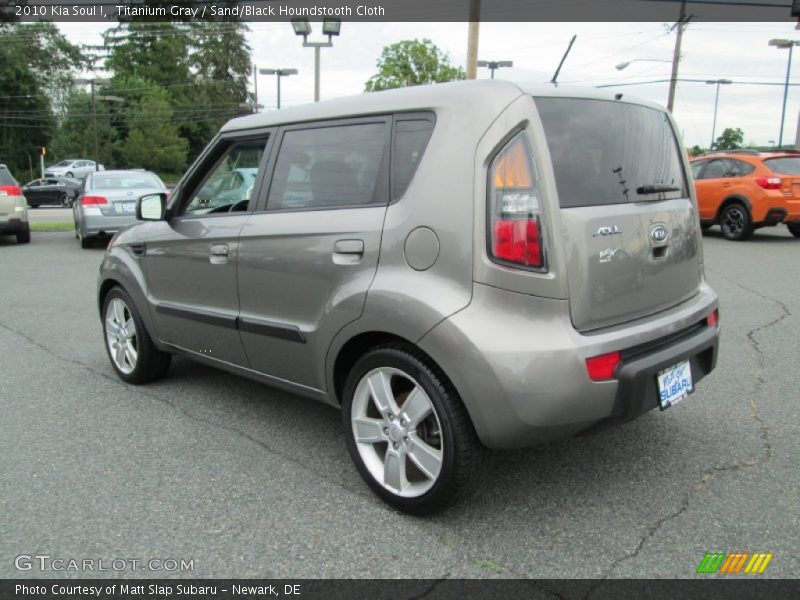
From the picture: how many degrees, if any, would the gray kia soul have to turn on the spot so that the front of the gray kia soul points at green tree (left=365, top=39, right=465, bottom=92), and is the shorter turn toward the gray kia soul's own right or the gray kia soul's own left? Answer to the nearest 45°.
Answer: approximately 45° to the gray kia soul's own right

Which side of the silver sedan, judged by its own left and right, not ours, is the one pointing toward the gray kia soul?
back

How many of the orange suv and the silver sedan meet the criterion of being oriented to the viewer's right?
0

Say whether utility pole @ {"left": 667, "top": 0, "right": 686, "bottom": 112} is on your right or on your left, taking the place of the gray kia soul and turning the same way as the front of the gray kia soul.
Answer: on your right

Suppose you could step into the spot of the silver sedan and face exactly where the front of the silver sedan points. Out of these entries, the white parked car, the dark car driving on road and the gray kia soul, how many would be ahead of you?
2

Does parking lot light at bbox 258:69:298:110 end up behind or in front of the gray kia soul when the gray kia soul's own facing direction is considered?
in front

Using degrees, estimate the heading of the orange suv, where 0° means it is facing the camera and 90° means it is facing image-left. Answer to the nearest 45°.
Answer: approximately 135°

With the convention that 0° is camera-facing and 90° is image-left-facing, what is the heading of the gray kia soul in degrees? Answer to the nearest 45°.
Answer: approximately 135°

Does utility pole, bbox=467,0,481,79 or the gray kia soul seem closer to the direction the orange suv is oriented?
the utility pole

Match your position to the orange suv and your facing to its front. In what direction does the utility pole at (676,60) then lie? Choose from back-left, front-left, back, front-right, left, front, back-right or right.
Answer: front-right

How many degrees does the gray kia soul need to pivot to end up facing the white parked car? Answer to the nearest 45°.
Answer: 0° — it already faces it

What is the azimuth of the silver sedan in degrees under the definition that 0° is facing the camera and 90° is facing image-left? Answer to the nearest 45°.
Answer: approximately 180°
